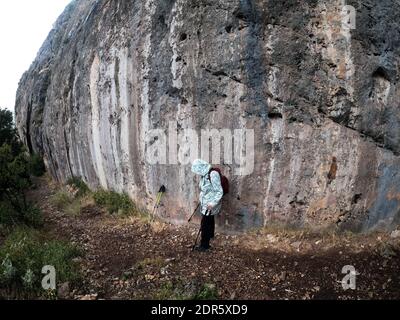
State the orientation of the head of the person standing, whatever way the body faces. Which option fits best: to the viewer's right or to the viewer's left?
to the viewer's left

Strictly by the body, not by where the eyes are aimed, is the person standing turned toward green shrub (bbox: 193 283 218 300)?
no

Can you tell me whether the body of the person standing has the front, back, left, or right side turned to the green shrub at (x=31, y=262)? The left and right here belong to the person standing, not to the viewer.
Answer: front

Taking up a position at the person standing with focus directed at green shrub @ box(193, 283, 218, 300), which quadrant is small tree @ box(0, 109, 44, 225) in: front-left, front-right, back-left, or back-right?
back-right

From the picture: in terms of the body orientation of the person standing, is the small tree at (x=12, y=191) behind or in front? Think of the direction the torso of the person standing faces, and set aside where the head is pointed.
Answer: in front

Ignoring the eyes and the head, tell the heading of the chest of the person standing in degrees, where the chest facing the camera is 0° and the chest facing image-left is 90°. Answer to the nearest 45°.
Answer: approximately 90°

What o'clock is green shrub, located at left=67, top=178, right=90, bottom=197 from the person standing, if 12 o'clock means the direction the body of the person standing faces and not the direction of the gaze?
The green shrub is roughly at 2 o'clock from the person standing.

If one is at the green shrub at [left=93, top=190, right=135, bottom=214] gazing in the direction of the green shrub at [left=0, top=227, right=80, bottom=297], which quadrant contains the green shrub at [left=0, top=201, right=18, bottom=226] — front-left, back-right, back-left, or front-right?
front-right

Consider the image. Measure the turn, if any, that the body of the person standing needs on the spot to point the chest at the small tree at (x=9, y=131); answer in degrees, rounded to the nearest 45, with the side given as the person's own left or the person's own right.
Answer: approximately 45° to the person's own right

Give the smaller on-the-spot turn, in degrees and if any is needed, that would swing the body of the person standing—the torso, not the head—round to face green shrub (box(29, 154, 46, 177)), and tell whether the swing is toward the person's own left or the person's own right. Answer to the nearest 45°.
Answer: approximately 45° to the person's own right

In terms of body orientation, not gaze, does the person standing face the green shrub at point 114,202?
no

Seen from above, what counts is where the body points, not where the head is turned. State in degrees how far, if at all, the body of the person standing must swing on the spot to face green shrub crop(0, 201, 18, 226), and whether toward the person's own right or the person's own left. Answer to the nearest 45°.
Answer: approximately 45° to the person's own right

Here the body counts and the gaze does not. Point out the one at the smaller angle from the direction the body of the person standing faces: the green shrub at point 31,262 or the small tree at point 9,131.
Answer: the green shrub

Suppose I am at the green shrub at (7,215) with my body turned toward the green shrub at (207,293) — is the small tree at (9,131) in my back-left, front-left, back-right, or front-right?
back-left
